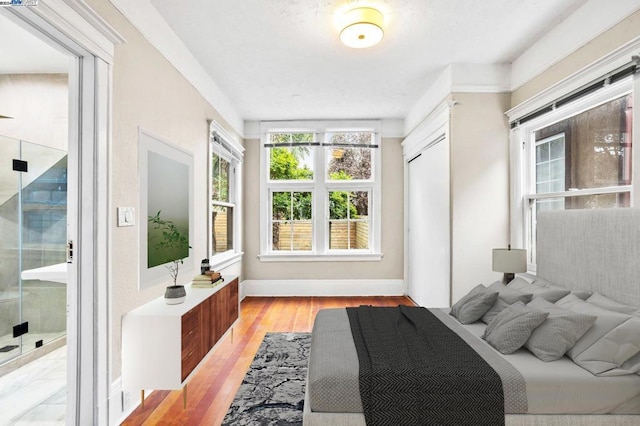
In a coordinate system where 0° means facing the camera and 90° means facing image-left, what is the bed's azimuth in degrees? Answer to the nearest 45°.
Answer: approximately 90°

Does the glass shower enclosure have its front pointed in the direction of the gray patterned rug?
yes

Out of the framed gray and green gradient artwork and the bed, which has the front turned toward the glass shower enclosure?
the bed

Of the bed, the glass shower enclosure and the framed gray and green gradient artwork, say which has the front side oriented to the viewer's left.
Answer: the bed

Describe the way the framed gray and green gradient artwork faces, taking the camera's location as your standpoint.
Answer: facing the viewer and to the right of the viewer

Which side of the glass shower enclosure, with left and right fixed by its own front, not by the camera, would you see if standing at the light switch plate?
front

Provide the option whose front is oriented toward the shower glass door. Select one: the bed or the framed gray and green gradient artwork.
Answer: the bed

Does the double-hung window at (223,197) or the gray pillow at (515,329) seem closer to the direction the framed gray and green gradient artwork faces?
the gray pillow

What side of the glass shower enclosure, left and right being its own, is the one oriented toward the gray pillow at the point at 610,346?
front

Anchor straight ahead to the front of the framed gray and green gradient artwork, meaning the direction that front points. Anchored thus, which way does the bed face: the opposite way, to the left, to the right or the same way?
the opposite way

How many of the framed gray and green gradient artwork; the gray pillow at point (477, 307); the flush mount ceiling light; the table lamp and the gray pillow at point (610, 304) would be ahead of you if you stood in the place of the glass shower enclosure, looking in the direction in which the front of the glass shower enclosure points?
5

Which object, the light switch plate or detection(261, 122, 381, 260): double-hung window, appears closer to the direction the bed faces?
the light switch plate

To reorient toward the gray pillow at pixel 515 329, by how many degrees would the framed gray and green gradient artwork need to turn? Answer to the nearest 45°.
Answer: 0° — it already faces it

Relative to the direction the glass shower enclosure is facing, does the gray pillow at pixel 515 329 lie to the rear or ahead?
ahead
